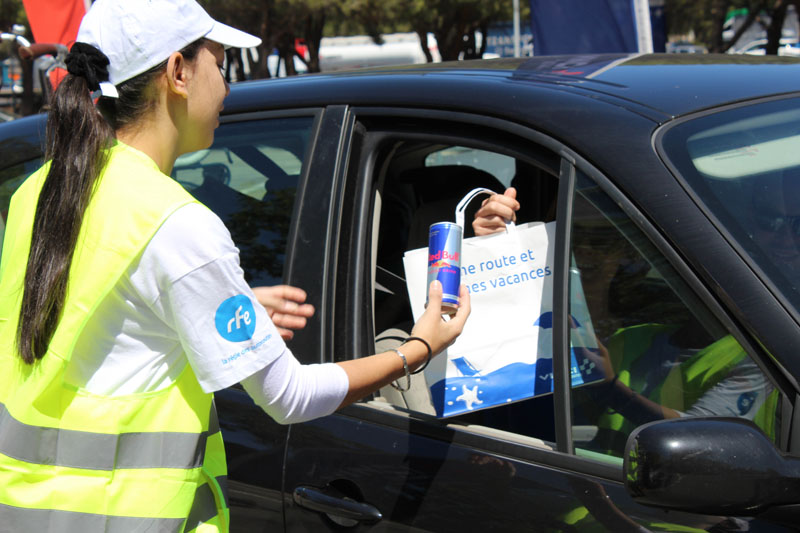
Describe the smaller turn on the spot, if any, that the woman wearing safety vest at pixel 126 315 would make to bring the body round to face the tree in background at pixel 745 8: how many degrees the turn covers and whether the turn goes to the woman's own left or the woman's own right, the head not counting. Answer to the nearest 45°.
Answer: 0° — they already face it

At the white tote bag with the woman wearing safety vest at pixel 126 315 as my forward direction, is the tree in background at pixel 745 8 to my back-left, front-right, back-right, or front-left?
back-right

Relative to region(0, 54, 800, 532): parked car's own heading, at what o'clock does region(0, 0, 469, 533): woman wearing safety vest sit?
The woman wearing safety vest is roughly at 4 o'clock from the parked car.

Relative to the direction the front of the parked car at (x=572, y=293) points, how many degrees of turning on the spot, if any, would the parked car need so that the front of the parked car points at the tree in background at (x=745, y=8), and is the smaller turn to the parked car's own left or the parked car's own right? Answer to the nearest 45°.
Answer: approximately 135° to the parked car's own left

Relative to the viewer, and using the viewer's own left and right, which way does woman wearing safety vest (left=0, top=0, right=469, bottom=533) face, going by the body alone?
facing away from the viewer and to the right of the viewer

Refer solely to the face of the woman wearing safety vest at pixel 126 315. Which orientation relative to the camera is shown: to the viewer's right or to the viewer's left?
to the viewer's right
